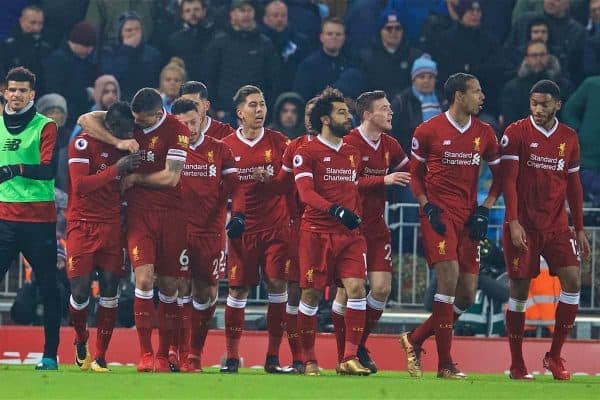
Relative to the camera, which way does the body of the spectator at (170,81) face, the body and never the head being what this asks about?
toward the camera

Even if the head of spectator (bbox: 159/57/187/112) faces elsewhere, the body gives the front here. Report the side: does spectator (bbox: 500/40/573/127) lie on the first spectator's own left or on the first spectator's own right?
on the first spectator's own left

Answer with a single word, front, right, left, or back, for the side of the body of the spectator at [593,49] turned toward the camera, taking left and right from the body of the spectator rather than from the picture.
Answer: front

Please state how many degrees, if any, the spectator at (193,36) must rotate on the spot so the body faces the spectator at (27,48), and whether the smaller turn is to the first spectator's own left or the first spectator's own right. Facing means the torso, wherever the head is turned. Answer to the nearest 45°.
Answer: approximately 90° to the first spectator's own right

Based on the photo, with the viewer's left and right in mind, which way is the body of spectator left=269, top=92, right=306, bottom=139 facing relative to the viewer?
facing the viewer

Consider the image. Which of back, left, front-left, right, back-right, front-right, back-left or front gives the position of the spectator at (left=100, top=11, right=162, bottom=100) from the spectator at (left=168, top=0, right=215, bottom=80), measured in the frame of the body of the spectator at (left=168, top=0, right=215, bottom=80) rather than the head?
right
